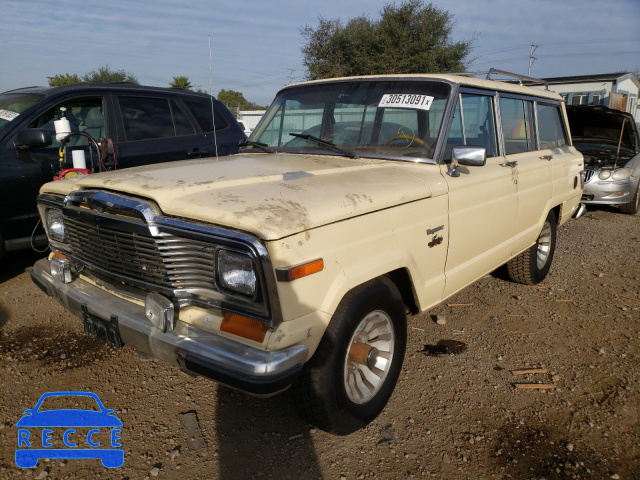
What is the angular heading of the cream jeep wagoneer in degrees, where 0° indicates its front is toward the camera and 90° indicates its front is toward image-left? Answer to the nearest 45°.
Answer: approximately 45°

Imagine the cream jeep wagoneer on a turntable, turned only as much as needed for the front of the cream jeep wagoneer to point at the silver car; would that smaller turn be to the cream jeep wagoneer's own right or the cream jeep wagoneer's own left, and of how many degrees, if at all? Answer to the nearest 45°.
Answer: approximately 180°

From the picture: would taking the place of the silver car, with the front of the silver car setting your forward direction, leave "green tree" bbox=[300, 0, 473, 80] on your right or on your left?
on your right

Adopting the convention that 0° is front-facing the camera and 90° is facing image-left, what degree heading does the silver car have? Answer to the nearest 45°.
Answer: approximately 45°

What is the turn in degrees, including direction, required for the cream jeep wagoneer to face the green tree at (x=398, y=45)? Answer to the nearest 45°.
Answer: approximately 135° to its right

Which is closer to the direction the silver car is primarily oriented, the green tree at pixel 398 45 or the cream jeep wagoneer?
the cream jeep wagoneer
